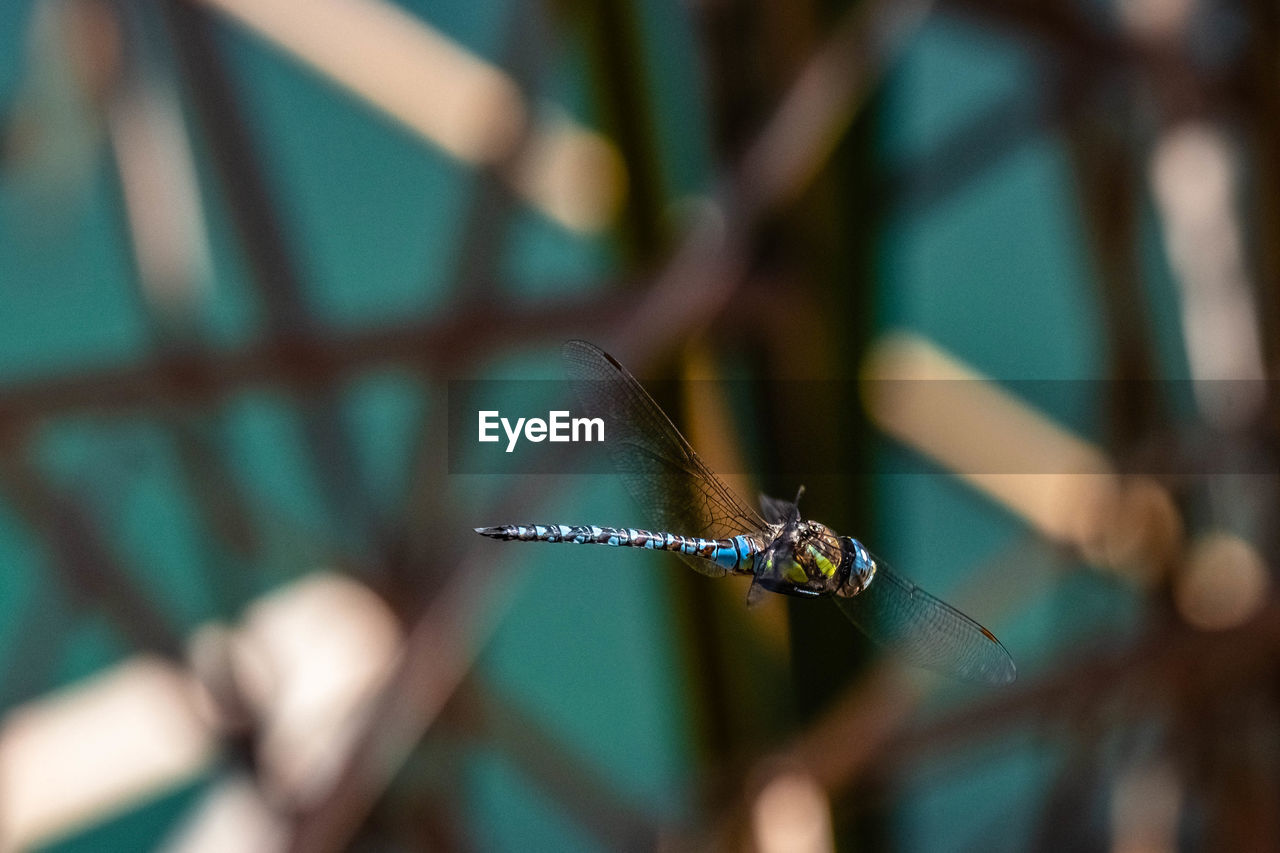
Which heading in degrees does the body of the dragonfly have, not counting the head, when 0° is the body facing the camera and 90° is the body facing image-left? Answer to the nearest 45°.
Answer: approximately 270°
